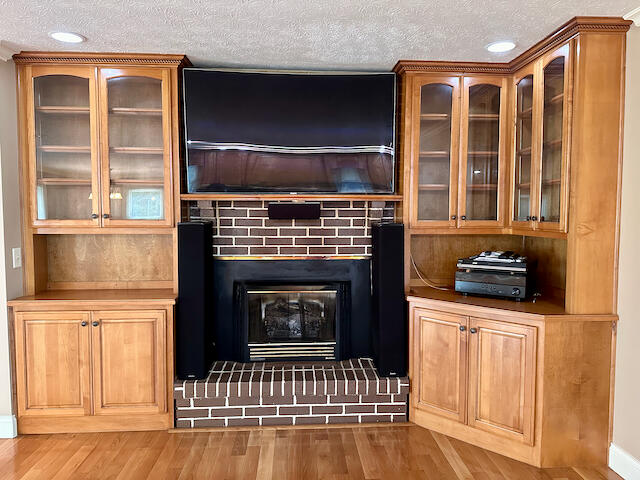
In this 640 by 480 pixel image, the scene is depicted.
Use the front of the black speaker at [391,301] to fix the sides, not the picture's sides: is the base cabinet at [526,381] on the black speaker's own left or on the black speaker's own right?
on the black speaker's own left

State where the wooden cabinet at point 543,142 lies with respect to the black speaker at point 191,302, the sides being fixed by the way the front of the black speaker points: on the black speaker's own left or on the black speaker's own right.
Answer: on the black speaker's own left

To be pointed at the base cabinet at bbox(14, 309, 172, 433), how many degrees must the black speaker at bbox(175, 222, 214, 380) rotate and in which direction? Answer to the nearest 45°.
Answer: approximately 90° to its right

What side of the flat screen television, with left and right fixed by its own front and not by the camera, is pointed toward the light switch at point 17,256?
right

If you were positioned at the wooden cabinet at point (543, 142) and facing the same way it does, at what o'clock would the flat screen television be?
The flat screen television is roughly at 1 o'clock from the wooden cabinet.

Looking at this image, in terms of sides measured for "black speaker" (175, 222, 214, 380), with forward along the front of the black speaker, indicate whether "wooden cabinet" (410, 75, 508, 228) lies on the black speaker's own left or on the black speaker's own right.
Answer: on the black speaker's own left

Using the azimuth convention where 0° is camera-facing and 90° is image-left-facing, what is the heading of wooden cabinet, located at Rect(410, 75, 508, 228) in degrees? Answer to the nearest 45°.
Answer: approximately 0°
